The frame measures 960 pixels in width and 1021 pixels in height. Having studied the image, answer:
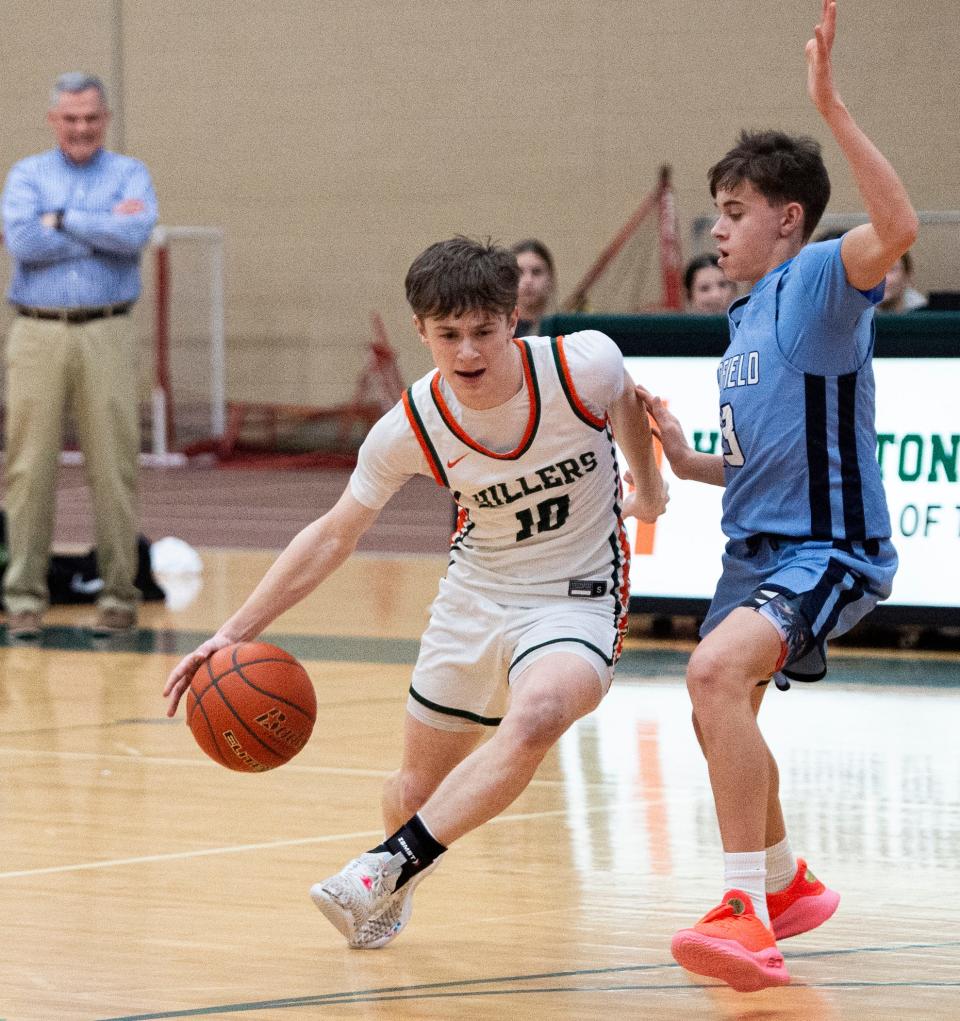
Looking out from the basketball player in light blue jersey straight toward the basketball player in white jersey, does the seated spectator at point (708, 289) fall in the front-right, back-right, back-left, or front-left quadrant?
front-right

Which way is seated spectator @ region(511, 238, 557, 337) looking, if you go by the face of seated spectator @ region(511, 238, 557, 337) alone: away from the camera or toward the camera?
toward the camera

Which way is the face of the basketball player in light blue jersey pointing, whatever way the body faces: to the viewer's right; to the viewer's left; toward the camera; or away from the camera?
to the viewer's left

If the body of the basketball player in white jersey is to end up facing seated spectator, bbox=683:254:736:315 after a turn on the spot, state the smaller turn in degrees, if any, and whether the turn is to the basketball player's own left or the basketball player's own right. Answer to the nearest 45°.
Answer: approximately 180°

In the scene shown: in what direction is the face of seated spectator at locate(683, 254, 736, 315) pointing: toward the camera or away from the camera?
toward the camera

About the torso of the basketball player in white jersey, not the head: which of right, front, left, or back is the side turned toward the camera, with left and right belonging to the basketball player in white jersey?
front

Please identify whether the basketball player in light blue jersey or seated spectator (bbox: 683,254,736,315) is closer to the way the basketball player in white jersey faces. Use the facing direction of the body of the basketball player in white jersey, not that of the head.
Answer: the basketball player in light blue jersey

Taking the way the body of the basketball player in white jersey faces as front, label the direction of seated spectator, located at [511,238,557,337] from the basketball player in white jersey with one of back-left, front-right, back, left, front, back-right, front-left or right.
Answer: back

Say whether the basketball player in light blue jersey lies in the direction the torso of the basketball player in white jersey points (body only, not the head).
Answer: no

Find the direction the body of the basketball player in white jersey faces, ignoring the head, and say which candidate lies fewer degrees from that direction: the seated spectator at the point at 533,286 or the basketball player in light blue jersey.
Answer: the basketball player in light blue jersey
